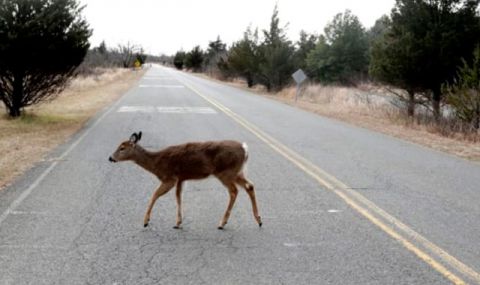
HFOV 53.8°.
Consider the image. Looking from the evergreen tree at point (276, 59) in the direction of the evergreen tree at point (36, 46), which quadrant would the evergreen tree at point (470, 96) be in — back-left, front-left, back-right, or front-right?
front-left

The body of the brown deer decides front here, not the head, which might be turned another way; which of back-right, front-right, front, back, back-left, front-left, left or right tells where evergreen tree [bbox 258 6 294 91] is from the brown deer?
right

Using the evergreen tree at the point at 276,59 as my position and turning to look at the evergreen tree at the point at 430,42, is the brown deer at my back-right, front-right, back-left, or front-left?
front-right

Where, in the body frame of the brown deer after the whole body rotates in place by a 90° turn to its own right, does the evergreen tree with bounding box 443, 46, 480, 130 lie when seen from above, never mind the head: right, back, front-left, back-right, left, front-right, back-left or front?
front-right

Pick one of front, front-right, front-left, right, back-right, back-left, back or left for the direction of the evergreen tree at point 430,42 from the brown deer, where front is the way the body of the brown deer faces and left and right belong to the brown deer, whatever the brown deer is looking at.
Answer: back-right

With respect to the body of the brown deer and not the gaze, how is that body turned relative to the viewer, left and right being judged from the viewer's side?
facing to the left of the viewer

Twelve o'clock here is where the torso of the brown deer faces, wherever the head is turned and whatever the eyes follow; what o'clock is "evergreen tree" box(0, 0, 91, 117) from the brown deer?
The evergreen tree is roughly at 2 o'clock from the brown deer.
